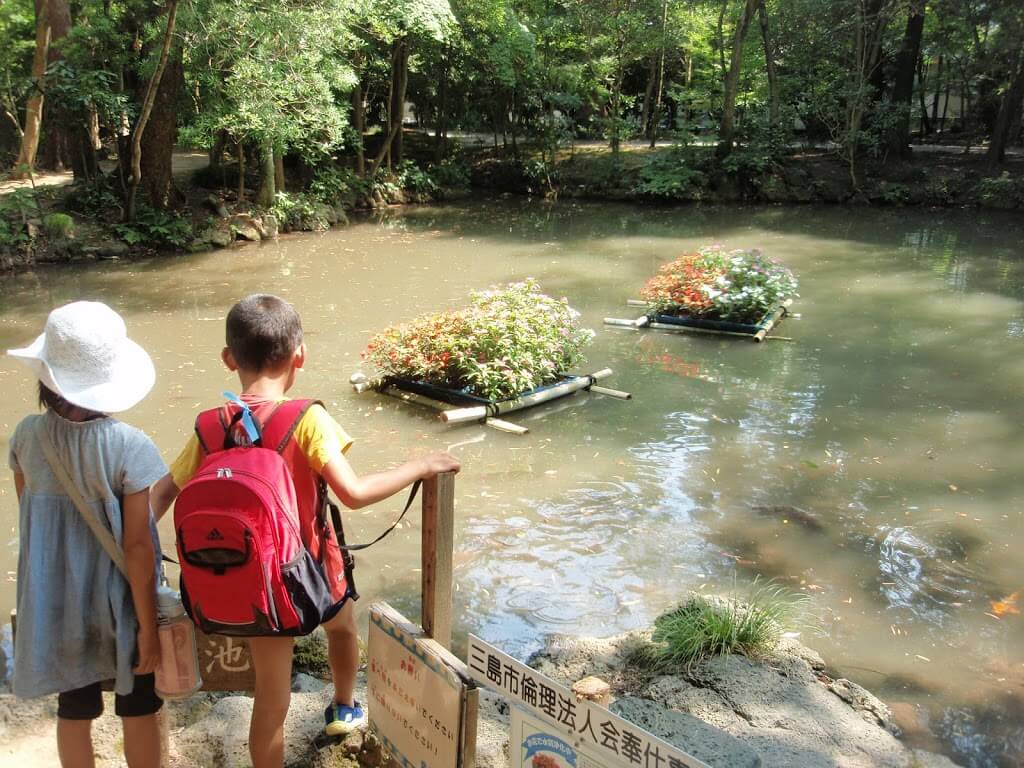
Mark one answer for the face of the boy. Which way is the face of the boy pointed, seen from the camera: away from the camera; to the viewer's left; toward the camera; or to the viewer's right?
away from the camera

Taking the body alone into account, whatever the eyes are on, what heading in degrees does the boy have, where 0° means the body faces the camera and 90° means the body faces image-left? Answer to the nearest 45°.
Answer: approximately 180°

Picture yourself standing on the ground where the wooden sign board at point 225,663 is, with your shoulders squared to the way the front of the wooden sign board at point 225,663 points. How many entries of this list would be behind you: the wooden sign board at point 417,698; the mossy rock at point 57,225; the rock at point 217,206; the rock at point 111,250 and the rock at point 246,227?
4

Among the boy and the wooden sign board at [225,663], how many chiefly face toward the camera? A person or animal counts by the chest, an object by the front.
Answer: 1

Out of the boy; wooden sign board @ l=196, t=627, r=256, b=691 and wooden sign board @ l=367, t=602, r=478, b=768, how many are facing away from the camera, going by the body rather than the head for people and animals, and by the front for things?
1

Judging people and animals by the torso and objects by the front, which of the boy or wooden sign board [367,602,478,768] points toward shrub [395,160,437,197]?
the boy

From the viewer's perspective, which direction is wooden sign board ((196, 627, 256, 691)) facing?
toward the camera

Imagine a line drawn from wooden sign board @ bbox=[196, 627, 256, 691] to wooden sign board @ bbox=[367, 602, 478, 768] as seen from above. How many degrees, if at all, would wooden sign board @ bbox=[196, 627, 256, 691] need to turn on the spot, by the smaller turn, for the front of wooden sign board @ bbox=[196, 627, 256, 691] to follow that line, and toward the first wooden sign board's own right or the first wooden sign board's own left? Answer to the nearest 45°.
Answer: approximately 45° to the first wooden sign board's own left

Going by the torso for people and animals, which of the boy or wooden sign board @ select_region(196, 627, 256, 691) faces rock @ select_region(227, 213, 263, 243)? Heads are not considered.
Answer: the boy

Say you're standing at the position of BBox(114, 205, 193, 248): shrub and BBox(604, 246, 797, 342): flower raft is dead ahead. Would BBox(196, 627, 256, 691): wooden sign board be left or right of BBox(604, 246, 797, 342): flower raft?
right

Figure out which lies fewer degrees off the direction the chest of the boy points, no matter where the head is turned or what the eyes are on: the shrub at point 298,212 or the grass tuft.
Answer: the shrub

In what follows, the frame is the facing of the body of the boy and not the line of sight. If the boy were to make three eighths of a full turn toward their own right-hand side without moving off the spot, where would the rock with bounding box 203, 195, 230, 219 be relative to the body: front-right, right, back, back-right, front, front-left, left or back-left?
back-left

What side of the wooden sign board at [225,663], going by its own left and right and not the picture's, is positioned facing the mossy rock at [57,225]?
back

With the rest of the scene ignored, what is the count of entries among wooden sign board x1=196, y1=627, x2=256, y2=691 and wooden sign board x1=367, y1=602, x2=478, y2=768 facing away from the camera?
0

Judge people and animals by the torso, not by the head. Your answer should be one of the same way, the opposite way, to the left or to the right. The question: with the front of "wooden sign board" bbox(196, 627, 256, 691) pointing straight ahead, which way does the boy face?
the opposite way
